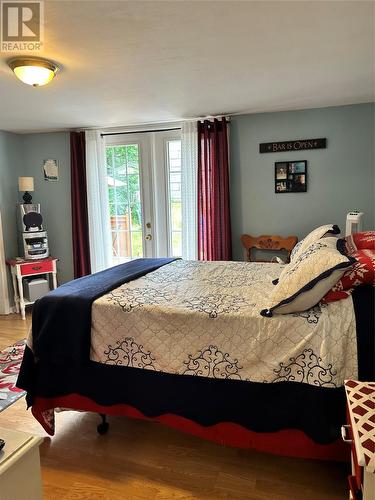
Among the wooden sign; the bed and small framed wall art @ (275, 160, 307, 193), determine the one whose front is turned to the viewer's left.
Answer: the bed

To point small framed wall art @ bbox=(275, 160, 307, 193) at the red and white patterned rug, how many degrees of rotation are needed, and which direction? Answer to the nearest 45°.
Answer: approximately 45° to its right

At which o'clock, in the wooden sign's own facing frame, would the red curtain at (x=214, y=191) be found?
The red curtain is roughly at 3 o'clock from the wooden sign.

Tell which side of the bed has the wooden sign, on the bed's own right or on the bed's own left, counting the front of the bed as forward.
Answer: on the bed's own right

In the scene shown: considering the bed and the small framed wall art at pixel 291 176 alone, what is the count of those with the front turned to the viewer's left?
1

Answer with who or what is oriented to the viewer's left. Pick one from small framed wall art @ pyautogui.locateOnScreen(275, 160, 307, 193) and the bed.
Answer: the bed

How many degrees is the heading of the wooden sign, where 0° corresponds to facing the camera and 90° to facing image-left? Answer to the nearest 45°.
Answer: approximately 0°

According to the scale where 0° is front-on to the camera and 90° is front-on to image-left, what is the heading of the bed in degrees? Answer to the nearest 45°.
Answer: approximately 90°

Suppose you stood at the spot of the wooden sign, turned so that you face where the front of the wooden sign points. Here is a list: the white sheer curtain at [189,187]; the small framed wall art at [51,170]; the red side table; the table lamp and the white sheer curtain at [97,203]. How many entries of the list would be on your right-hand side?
5

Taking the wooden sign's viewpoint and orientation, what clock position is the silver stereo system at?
The silver stereo system is roughly at 3 o'clock from the wooden sign.

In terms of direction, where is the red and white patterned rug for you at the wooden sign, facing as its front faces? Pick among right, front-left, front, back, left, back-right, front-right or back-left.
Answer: front-right

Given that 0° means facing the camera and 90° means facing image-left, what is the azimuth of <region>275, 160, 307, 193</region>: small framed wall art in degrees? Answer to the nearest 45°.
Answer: approximately 0°
